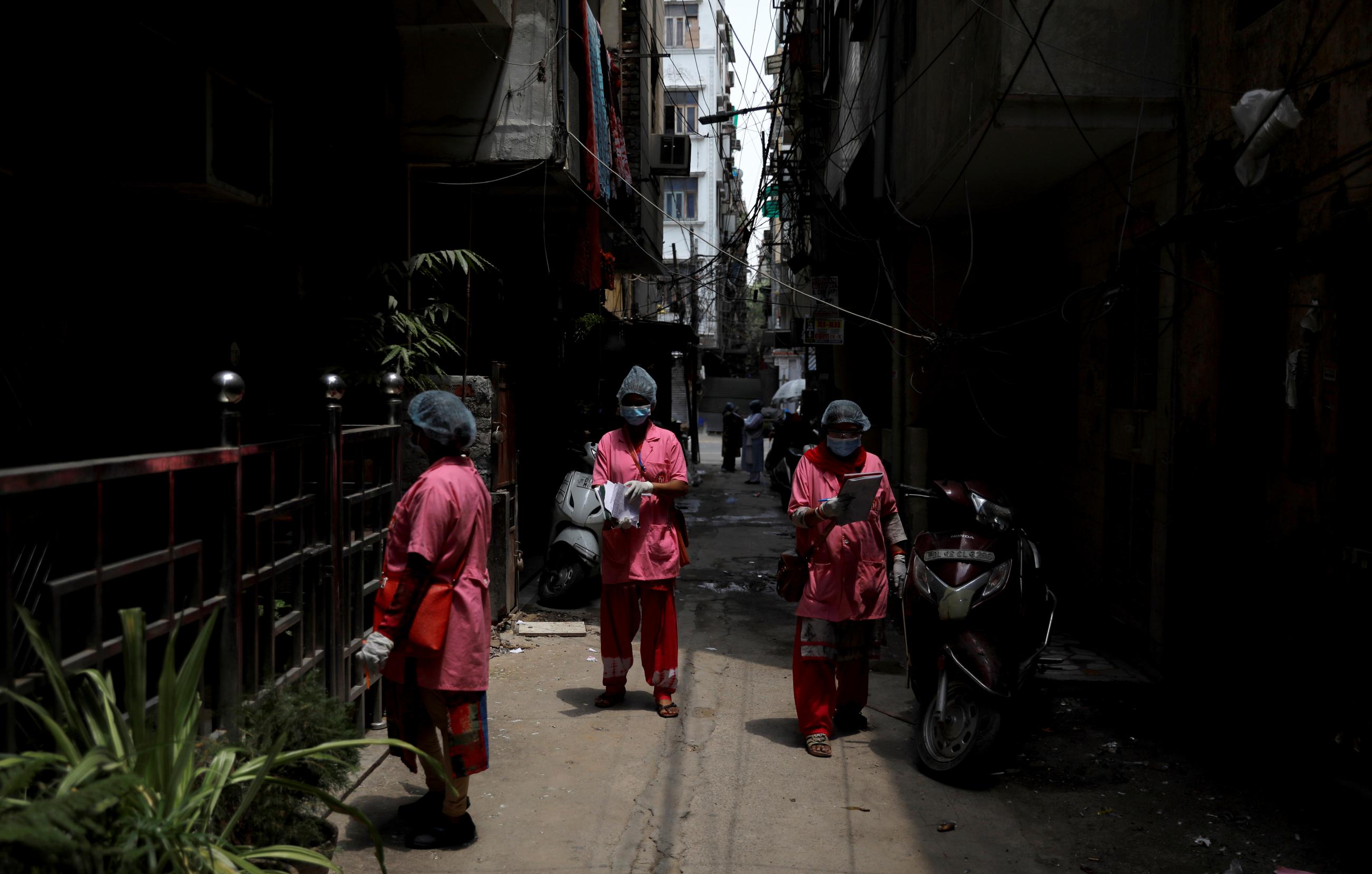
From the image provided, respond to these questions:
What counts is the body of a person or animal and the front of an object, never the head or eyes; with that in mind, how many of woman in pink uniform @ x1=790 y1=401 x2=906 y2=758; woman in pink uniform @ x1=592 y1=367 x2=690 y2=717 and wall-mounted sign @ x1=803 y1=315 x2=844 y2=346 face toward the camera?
3

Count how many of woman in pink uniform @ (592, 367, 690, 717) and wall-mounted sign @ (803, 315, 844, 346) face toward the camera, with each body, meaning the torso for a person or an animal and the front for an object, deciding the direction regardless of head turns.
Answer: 2

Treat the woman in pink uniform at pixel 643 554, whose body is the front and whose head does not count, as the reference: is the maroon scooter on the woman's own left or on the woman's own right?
on the woman's own left

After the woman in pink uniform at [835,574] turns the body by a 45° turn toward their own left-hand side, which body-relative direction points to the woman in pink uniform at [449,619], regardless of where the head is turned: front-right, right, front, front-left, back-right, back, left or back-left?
right

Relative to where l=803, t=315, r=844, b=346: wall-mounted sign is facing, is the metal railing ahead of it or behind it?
ahead

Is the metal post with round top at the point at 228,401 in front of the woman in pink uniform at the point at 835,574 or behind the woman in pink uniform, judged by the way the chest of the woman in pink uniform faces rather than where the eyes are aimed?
in front

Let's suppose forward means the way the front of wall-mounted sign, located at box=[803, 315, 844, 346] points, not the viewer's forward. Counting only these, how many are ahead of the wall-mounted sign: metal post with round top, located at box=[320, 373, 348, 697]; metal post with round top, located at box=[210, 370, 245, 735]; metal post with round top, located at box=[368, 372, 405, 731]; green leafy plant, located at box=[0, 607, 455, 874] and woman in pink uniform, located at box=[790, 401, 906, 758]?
5

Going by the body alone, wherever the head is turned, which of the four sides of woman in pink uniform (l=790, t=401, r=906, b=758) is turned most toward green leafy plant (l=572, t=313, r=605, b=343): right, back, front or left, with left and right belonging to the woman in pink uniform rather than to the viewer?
back

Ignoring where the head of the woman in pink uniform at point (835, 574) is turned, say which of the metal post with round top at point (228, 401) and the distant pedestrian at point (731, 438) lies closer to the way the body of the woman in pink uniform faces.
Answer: the metal post with round top

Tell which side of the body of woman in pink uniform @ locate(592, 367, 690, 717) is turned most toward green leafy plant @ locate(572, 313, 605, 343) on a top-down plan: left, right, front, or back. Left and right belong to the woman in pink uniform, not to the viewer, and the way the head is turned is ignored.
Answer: back

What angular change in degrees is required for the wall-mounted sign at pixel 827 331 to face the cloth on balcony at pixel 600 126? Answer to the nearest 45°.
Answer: approximately 45° to its right

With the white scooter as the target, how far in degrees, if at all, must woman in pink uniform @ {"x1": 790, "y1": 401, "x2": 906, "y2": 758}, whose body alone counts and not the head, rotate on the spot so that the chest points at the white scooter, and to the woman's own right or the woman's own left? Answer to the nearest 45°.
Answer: approximately 135° to the woman's own right
